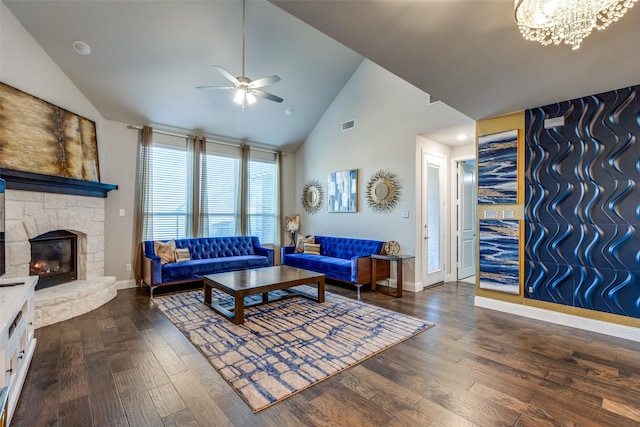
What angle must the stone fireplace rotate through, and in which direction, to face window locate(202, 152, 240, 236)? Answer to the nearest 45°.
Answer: approximately 45° to its left

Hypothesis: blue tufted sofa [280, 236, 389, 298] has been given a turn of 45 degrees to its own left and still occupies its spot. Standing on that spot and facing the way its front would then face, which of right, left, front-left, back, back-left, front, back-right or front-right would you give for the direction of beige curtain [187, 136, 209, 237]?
right

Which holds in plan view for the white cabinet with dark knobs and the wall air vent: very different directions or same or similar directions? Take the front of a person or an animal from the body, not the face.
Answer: very different directions

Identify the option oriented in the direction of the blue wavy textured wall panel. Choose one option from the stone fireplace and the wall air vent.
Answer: the stone fireplace

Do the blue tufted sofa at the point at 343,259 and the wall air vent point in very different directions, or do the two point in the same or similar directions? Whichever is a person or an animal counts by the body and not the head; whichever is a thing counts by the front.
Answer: same or similar directions

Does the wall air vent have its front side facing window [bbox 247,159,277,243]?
no

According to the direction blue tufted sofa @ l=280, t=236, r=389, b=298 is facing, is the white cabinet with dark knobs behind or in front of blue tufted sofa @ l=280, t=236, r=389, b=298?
in front

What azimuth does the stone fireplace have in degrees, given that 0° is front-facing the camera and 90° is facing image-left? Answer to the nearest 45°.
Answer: approximately 315°

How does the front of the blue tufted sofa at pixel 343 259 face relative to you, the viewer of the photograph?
facing the viewer and to the left of the viewer

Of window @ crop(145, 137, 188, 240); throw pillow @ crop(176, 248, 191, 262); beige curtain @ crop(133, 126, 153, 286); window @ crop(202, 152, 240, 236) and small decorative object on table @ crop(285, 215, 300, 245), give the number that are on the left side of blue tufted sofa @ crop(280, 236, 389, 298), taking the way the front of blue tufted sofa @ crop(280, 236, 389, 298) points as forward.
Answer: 0

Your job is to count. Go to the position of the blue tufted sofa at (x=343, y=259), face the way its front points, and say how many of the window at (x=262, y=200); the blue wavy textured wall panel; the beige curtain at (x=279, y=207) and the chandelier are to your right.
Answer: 2

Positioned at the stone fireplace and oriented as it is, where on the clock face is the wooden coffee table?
The wooden coffee table is roughly at 12 o'clock from the stone fireplace.

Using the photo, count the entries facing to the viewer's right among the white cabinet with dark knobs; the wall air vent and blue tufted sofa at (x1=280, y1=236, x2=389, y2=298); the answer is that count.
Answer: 1

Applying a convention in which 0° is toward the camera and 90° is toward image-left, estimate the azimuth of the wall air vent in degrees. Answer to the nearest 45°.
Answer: approximately 45°

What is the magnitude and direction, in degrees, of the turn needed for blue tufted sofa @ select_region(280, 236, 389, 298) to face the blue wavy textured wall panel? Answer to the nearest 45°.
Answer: approximately 90° to its left

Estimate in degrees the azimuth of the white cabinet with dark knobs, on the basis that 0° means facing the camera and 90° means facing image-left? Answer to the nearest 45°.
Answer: approximately 270°

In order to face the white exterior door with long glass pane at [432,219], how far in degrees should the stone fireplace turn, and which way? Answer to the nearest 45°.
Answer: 0° — it already faces it
